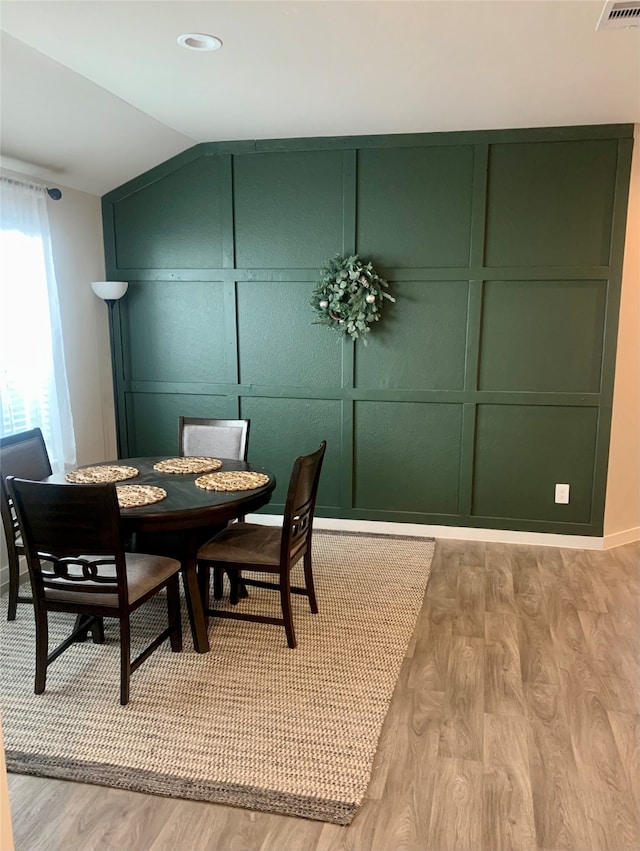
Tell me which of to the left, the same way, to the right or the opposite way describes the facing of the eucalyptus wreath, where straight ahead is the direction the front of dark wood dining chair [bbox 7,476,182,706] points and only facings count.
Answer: the opposite way

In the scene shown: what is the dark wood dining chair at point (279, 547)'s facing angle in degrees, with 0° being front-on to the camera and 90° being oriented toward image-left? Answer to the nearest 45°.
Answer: approximately 135°

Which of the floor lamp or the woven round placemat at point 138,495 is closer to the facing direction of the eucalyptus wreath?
the woven round placemat

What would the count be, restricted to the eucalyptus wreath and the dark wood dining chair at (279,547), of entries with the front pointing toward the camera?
1

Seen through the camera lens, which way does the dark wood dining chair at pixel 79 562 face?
facing away from the viewer and to the right of the viewer

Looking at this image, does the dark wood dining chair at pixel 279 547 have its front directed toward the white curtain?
yes

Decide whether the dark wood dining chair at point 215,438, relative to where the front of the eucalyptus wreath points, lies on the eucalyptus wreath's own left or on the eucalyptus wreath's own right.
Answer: on the eucalyptus wreath's own right

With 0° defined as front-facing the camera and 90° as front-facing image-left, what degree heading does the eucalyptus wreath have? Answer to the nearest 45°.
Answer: approximately 0°

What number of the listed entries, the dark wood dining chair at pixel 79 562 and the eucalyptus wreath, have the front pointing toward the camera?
1

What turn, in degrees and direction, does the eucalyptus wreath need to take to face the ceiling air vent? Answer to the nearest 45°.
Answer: approximately 45° to its left

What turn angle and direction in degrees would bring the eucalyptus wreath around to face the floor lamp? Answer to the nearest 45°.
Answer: approximately 90° to its right
